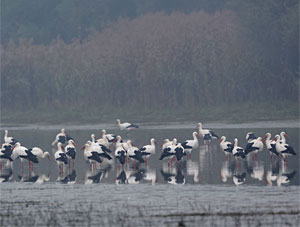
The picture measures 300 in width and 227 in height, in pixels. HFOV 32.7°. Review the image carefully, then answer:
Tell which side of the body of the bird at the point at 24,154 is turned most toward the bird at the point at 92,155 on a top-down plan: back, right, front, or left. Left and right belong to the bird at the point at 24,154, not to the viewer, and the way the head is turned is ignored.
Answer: back

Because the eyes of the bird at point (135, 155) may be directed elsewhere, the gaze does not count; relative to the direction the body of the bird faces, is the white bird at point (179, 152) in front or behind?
behind

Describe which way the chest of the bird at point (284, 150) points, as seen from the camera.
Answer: to the viewer's left

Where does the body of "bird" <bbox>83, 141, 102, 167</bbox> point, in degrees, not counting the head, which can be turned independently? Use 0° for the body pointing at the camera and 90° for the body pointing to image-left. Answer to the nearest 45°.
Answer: approximately 90°

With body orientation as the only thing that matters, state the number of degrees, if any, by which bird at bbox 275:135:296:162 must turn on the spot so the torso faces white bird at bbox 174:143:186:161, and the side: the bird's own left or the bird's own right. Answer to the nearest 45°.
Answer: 0° — it already faces it

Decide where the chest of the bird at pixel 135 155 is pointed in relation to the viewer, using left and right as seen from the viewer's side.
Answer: facing to the left of the viewer

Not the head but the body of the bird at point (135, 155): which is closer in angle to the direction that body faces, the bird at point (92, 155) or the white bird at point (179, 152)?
the bird

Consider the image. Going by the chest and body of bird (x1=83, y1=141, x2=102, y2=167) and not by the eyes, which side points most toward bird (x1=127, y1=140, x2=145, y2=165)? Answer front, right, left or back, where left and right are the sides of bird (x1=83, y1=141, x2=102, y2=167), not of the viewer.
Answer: back
